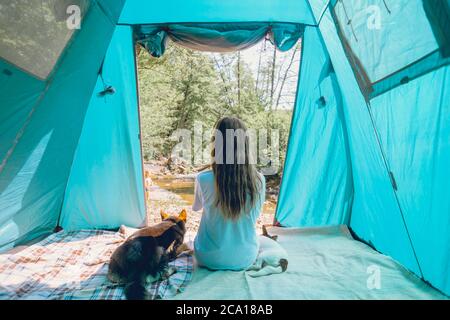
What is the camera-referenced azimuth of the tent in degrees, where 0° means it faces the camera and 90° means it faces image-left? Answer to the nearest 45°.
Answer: approximately 180°

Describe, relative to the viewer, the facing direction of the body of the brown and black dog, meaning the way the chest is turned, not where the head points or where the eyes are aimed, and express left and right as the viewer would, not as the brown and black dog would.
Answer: facing away from the viewer and to the right of the viewer
